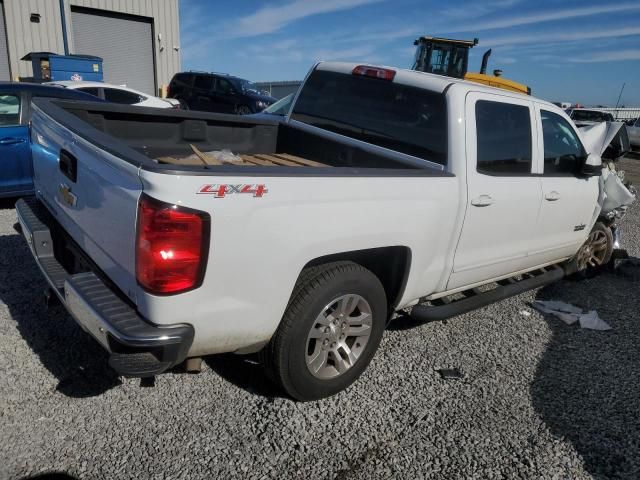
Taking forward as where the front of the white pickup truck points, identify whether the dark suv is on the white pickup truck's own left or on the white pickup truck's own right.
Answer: on the white pickup truck's own left

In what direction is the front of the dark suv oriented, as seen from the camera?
facing the viewer and to the right of the viewer

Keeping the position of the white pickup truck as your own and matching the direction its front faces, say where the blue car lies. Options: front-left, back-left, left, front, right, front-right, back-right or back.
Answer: left

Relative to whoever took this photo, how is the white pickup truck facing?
facing away from the viewer and to the right of the viewer

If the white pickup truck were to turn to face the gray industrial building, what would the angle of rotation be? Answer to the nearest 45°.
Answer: approximately 90° to its left

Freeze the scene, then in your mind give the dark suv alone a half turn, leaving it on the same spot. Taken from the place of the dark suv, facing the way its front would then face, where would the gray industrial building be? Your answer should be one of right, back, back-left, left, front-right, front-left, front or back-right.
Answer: front

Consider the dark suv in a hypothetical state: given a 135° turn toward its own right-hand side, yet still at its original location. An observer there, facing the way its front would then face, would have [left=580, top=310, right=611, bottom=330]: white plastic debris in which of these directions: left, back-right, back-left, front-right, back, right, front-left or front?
left

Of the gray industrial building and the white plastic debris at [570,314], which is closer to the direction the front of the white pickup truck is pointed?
the white plastic debris

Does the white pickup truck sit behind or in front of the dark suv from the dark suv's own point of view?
in front

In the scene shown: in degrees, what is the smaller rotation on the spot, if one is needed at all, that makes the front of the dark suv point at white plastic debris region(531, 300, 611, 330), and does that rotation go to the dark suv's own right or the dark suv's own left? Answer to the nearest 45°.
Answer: approximately 45° to the dark suv's own right

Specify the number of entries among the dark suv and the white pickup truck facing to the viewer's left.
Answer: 0

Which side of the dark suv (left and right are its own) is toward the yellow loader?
front

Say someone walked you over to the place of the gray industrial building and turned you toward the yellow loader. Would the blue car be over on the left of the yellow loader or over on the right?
right

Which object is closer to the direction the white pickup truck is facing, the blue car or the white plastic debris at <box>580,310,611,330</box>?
the white plastic debris
